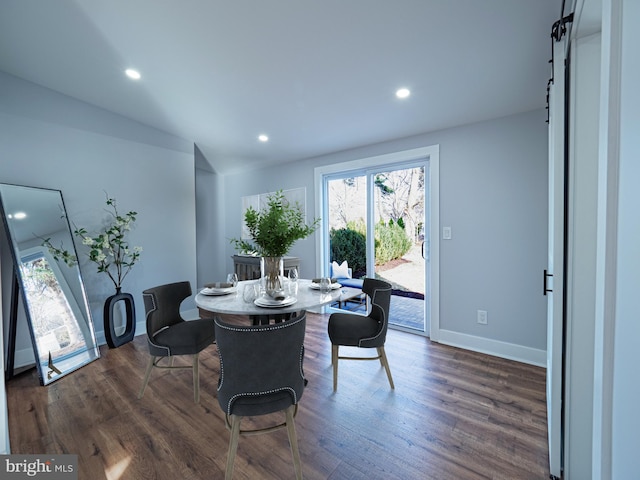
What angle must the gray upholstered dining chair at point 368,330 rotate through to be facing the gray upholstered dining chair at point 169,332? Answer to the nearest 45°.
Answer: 0° — it already faces it

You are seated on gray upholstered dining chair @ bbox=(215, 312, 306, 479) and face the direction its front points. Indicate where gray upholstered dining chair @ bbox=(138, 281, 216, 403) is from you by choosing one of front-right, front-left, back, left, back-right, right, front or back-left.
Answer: front-left

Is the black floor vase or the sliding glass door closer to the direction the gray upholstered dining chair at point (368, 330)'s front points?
the black floor vase

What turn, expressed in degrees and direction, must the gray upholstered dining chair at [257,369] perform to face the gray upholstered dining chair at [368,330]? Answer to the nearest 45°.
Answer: approximately 45° to its right

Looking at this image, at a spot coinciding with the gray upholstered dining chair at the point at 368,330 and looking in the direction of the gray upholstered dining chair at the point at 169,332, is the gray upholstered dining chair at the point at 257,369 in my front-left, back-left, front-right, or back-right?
front-left

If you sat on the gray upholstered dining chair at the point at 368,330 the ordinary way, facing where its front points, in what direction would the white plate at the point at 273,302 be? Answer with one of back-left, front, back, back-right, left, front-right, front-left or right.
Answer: front-left

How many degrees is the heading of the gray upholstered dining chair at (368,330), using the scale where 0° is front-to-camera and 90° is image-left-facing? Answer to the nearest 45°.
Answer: approximately 90°

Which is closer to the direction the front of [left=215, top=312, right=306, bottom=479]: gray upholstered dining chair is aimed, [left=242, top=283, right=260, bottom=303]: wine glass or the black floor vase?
the wine glass

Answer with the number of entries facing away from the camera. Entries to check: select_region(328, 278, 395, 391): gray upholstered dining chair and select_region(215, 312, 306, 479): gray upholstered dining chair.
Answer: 1

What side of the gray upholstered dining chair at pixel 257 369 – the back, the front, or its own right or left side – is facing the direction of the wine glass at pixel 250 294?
front

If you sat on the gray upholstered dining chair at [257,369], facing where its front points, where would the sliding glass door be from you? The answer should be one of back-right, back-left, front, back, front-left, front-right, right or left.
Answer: front-right

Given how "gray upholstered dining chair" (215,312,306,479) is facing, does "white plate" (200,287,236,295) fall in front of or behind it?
in front

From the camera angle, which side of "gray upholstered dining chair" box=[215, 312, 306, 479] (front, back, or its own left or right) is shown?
back
